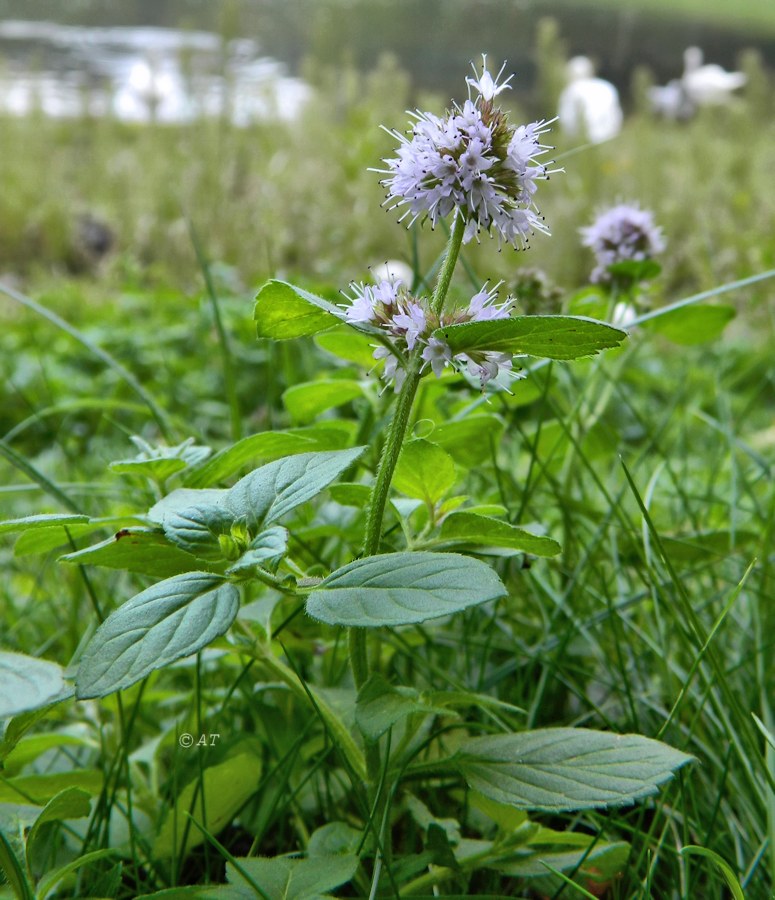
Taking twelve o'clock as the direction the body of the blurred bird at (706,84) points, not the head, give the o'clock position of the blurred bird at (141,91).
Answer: the blurred bird at (141,91) is roughly at 12 o'clock from the blurred bird at (706,84).

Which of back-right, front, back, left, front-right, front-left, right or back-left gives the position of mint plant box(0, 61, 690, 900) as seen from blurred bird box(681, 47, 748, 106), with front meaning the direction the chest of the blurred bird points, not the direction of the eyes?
left

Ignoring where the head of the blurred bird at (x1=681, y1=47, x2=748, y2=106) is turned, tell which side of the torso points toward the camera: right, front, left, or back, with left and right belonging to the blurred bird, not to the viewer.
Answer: left

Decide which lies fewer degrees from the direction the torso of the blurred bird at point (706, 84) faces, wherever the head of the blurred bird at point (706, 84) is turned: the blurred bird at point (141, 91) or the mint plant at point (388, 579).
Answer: the blurred bird
